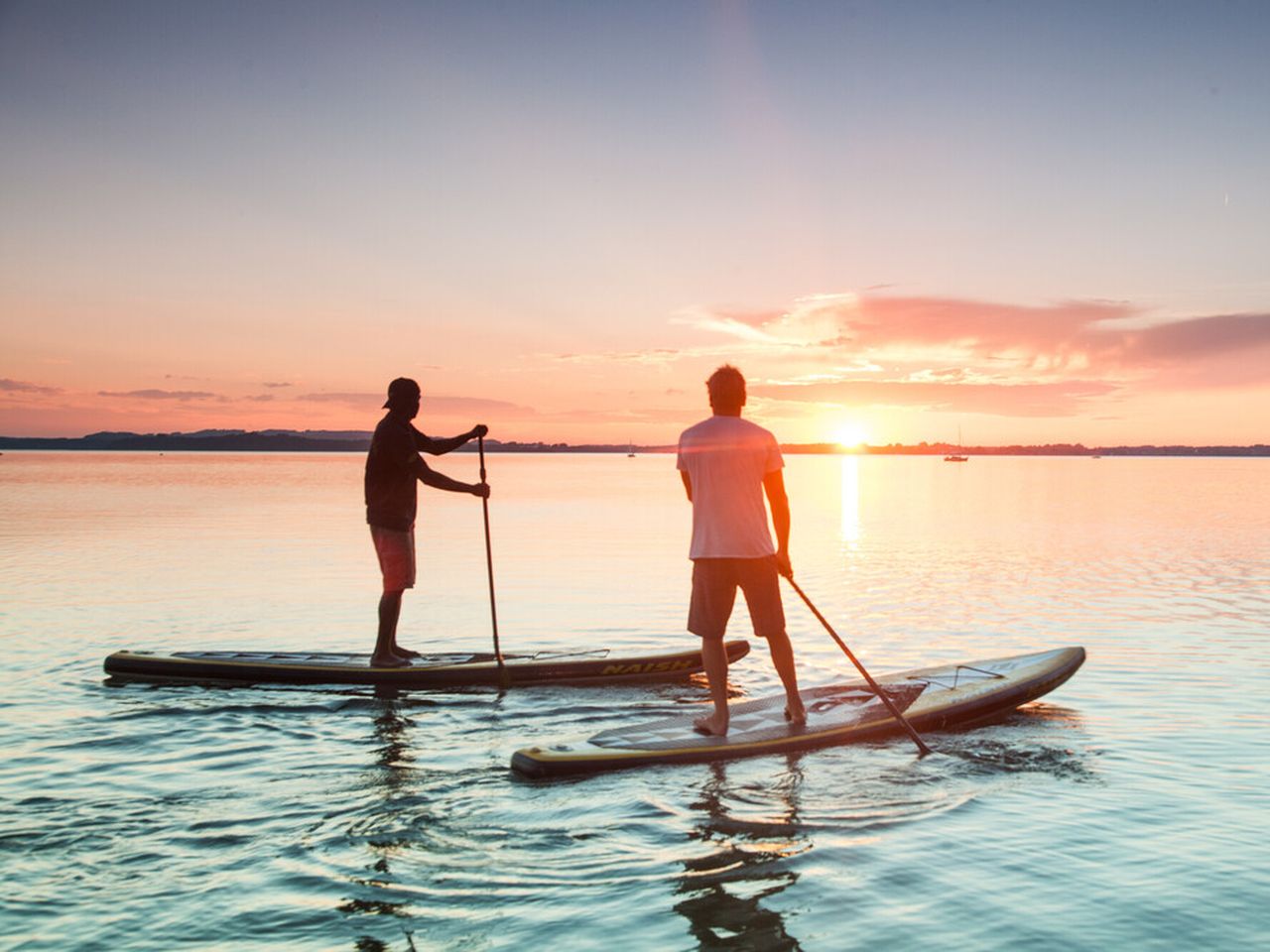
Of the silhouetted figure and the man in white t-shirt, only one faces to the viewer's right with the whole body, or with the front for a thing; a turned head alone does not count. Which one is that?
the silhouetted figure

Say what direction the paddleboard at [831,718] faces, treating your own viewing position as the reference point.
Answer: facing away from the viewer and to the right of the viewer

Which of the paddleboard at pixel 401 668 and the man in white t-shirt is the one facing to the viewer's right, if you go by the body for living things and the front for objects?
the paddleboard

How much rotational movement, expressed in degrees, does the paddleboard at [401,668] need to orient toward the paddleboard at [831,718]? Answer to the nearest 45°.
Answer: approximately 45° to its right

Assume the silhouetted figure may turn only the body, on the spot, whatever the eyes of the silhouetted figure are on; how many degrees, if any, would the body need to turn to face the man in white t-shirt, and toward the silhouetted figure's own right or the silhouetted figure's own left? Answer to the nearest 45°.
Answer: approximately 45° to the silhouetted figure's own right

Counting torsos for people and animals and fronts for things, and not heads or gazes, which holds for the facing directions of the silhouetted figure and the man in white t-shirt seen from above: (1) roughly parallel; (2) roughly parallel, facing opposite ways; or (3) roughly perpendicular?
roughly perpendicular

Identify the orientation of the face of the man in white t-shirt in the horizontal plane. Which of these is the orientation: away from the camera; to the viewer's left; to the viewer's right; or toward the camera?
away from the camera

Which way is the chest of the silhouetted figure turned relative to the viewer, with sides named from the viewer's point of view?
facing to the right of the viewer

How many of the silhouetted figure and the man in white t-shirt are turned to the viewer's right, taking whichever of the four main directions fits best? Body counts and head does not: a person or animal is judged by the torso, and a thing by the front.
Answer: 1

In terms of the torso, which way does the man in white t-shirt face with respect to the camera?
away from the camera

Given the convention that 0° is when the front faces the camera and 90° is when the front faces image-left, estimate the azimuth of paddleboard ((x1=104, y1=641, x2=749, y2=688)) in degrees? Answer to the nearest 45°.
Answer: approximately 270°
